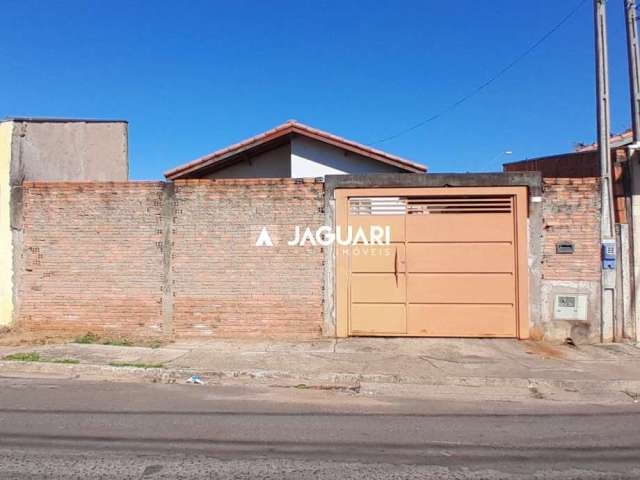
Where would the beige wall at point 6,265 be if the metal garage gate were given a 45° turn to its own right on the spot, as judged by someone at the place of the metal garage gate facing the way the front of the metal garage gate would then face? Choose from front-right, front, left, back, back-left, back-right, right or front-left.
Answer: front-right

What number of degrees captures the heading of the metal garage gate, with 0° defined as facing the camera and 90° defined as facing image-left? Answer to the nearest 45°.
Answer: approximately 0°

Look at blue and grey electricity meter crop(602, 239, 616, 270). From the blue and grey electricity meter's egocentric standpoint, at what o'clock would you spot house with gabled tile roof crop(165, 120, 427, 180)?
The house with gabled tile roof is roughly at 3 o'clock from the blue and grey electricity meter.

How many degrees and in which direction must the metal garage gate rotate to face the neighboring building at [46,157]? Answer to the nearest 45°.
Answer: approximately 90° to its right

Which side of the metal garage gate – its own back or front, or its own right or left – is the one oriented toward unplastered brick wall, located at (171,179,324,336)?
right

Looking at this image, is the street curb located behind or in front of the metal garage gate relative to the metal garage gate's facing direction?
in front

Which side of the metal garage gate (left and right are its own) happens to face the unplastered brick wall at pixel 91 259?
right

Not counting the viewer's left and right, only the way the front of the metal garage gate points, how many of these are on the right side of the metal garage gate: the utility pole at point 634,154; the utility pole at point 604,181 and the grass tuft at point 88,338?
1
